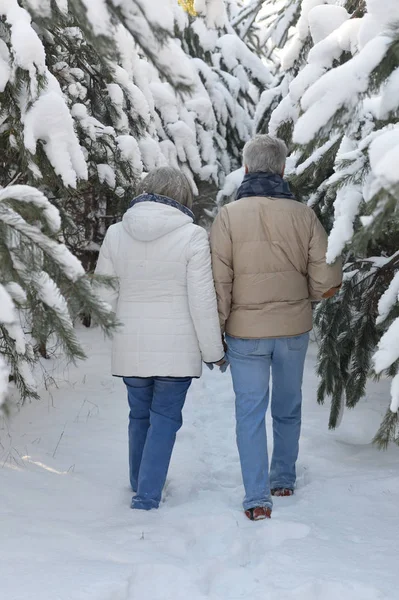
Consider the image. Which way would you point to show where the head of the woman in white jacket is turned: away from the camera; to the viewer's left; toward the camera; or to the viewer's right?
away from the camera

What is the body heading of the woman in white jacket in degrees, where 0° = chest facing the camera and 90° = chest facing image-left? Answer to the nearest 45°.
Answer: approximately 180°

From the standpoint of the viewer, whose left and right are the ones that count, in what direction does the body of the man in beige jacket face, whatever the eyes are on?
facing away from the viewer

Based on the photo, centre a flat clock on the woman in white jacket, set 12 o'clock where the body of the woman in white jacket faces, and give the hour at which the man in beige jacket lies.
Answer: The man in beige jacket is roughly at 3 o'clock from the woman in white jacket.

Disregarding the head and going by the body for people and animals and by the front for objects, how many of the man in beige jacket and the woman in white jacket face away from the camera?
2

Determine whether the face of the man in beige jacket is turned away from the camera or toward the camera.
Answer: away from the camera

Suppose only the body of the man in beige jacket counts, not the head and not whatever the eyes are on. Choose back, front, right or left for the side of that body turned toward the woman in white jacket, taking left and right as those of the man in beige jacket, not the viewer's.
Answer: left
